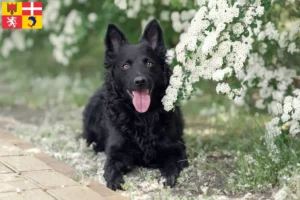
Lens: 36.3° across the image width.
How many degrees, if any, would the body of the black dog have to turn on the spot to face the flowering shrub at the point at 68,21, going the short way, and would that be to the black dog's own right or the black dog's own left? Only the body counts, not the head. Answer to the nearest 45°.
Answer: approximately 180°

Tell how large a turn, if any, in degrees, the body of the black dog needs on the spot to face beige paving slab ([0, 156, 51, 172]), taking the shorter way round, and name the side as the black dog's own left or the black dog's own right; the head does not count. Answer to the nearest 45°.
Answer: approximately 90° to the black dog's own right

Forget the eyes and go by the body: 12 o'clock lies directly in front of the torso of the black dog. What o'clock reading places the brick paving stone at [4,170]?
The brick paving stone is roughly at 2 o'clock from the black dog.

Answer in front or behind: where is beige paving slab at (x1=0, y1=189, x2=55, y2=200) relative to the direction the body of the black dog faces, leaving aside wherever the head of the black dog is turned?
in front

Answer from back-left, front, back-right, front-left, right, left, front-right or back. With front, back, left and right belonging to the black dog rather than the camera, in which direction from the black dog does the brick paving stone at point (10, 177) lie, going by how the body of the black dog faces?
front-right

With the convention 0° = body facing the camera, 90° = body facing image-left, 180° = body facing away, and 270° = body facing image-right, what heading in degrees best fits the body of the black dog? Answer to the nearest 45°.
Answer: approximately 0°

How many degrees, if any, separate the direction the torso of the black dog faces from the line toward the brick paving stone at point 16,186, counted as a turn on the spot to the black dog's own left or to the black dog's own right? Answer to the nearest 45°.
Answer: approximately 45° to the black dog's own right
